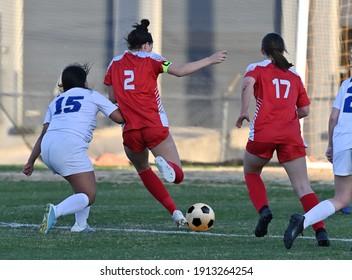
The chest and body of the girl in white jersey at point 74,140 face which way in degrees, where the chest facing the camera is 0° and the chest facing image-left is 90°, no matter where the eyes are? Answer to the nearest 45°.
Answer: approximately 225°

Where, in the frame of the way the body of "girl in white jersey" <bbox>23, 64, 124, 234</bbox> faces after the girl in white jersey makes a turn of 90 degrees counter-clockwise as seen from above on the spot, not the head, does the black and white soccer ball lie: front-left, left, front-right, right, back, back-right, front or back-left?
back-right

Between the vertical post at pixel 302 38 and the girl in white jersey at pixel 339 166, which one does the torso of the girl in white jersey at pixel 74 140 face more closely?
the vertical post

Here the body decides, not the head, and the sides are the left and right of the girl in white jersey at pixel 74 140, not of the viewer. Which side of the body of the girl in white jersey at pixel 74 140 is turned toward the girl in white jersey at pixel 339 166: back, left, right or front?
right

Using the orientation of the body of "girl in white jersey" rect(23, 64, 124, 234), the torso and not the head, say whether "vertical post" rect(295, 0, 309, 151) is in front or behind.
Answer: in front

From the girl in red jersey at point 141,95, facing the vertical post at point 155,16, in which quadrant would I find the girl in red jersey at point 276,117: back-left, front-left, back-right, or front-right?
back-right

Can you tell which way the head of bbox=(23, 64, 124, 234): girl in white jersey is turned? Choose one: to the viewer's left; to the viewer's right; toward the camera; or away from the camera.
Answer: away from the camera
